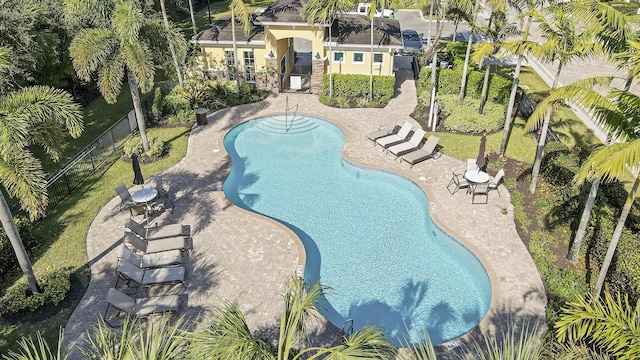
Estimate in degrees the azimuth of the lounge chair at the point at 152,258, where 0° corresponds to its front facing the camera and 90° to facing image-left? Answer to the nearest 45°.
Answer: approximately 270°

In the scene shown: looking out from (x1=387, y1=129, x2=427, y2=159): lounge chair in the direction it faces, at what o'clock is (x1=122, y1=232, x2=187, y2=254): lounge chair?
(x1=122, y1=232, x2=187, y2=254): lounge chair is roughly at 12 o'clock from (x1=387, y1=129, x2=427, y2=159): lounge chair.

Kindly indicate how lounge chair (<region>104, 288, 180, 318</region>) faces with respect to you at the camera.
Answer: facing to the right of the viewer

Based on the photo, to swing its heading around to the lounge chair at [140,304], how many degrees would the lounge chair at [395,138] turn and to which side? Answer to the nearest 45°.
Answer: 0° — it already faces it

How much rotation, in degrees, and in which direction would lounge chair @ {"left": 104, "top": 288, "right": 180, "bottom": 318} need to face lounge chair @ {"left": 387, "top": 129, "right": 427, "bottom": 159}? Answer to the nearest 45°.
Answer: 0° — it already faces it

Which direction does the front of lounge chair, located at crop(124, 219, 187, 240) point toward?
to the viewer's right

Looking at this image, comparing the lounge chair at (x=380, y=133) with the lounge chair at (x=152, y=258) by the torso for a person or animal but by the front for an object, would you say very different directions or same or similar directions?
very different directions

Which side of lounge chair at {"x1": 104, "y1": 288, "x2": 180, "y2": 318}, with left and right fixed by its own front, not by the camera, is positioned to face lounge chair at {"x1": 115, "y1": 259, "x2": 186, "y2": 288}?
left

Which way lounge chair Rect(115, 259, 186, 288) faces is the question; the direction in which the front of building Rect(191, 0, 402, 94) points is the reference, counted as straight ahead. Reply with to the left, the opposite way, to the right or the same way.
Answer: to the left

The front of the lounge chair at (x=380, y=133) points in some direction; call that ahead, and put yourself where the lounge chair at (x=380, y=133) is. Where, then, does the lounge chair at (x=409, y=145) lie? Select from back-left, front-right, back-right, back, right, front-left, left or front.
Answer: left

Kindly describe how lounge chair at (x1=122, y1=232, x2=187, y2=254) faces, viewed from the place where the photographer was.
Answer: facing to the right of the viewer

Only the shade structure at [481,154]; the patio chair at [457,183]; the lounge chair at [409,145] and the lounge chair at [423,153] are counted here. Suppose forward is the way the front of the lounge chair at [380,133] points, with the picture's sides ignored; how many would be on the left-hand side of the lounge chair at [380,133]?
4

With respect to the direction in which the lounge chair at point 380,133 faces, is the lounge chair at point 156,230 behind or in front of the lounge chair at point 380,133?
in front

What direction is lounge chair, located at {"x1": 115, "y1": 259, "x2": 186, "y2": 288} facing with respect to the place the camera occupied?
facing to the right of the viewer

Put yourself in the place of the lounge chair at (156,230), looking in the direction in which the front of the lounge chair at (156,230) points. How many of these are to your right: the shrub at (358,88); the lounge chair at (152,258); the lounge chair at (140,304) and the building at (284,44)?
2
